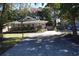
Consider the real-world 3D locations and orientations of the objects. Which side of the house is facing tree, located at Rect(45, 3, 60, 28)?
left

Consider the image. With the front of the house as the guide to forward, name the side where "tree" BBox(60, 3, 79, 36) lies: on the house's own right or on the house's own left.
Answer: on the house's own left

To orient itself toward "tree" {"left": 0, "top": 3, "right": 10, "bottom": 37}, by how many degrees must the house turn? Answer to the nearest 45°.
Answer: approximately 90° to its right

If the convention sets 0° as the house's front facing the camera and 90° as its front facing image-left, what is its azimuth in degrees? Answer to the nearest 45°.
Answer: approximately 0°
